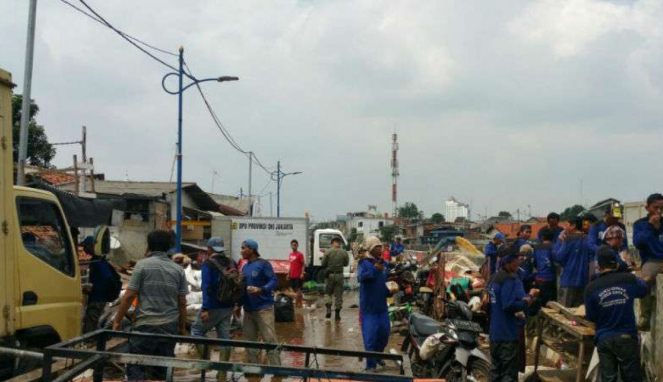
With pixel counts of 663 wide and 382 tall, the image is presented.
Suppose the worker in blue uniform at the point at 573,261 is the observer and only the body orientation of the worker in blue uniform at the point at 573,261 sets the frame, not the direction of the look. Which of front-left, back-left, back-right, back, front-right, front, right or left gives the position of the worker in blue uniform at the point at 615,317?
back-left

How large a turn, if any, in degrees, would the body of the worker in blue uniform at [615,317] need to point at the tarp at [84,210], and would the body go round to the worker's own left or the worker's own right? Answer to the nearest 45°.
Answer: approximately 90° to the worker's own left

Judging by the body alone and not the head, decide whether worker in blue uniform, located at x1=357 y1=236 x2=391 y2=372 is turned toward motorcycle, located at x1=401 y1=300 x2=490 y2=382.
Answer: yes

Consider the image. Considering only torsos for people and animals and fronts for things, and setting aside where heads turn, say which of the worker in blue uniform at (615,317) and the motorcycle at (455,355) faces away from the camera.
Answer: the worker in blue uniform

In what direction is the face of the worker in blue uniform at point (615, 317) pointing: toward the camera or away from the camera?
away from the camera

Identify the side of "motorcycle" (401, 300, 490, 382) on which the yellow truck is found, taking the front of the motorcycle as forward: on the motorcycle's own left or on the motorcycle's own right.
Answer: on the motorcycle's own right

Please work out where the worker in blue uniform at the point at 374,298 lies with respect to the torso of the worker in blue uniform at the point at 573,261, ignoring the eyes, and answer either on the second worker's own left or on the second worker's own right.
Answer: on the second worker's own left

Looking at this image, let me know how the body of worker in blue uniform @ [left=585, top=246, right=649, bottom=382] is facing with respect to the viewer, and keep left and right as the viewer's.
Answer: facing away from the viewer

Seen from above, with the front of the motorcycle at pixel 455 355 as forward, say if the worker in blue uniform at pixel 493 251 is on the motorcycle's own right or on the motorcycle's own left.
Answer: on the motorcycle's own left

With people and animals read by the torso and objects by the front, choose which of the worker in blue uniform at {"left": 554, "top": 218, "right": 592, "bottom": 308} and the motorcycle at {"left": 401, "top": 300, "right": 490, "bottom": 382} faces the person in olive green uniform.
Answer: the worker in blue uniform
